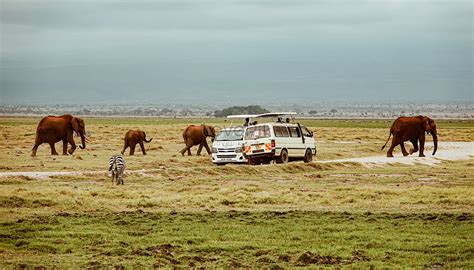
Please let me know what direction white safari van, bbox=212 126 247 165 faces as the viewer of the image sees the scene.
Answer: facing the viewer and to the left of the viewer

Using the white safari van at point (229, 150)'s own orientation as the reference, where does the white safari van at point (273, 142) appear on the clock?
the white safari van at point (273, 142) is roughly at 8 o'clock from the white safari van at point (229, 150).

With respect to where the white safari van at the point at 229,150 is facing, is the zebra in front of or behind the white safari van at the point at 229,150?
in front
